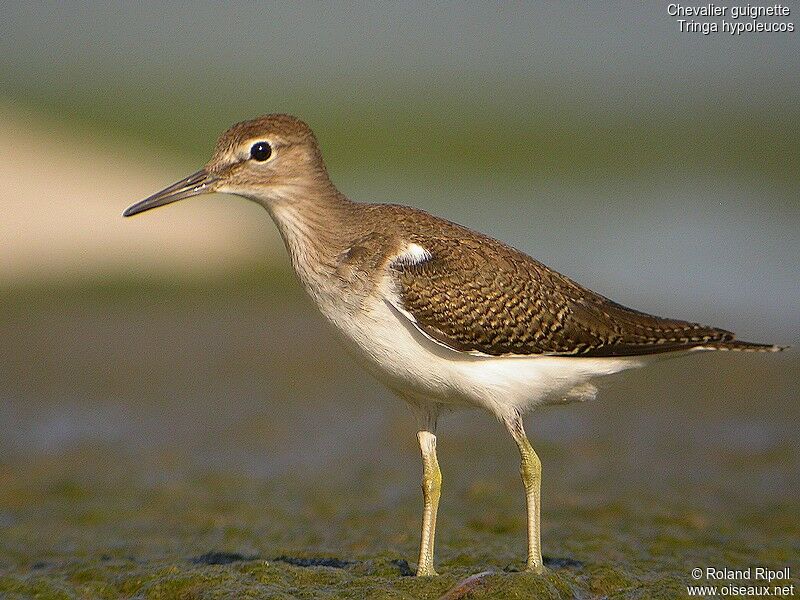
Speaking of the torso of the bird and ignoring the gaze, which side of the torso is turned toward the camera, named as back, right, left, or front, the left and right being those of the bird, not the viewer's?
left
